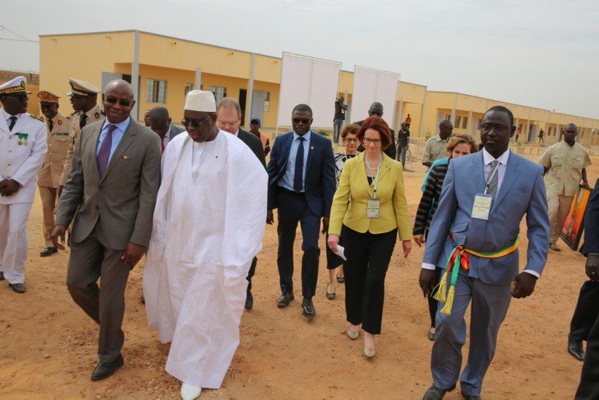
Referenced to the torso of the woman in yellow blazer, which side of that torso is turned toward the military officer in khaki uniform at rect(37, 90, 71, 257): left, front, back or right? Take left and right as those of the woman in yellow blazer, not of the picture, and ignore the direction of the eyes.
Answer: right

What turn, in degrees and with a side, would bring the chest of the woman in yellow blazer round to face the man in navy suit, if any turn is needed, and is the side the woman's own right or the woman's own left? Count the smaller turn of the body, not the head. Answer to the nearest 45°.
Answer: approximately 135° to the woman's own right

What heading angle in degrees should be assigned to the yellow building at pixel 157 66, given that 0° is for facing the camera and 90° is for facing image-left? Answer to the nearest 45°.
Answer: approximately 315°

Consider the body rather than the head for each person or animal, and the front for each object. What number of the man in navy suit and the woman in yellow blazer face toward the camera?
2

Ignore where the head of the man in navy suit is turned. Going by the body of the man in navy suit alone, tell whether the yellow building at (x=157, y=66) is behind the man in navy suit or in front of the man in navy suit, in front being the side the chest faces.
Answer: behind

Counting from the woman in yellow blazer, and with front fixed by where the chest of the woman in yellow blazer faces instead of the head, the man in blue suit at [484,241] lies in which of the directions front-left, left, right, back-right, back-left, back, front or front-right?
front-left

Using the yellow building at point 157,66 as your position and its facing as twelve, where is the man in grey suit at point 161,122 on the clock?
The man in grey suit is roughly at 1 o'clock from the yellow building.

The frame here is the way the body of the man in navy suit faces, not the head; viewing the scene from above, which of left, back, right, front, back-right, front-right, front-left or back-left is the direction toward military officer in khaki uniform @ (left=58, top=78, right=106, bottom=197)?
right

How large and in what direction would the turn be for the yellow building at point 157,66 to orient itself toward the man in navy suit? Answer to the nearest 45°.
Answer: approximately 45° to its right

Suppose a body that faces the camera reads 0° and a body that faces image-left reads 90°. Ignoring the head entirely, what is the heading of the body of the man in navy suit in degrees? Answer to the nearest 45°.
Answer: approximately 0°

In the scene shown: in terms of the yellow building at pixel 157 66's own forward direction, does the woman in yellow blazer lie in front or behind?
in front

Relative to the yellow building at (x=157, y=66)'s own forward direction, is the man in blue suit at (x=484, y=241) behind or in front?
in front

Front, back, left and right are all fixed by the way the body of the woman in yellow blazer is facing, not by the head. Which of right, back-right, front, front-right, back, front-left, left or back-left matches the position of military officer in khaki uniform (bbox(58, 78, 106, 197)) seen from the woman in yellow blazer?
right
